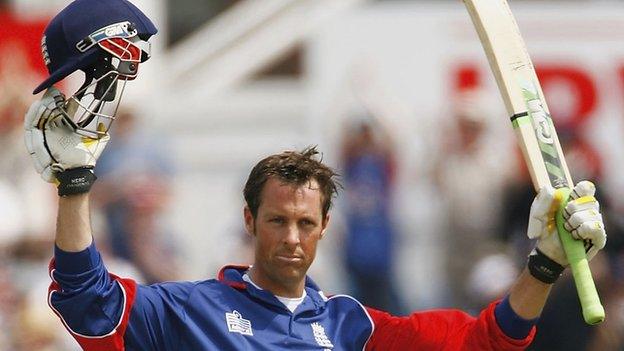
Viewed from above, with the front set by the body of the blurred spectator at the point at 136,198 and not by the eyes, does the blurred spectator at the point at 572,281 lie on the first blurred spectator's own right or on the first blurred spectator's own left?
on the first blurred spectator's own left

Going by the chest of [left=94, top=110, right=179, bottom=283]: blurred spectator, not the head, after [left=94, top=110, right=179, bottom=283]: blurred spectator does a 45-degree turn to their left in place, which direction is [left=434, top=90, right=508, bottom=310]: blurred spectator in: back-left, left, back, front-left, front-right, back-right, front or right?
front-left

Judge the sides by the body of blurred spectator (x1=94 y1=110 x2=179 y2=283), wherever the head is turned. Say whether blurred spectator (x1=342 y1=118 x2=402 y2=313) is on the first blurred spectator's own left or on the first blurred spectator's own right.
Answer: on the first blurred spectator's own left

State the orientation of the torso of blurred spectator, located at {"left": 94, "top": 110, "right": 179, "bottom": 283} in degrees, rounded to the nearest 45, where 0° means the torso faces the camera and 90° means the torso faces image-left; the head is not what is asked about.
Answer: approximately 0°
